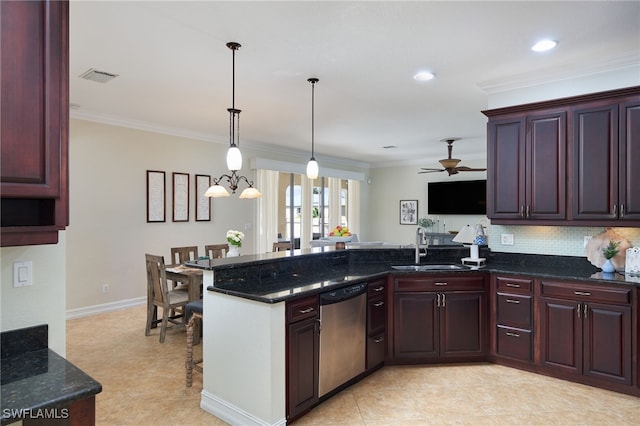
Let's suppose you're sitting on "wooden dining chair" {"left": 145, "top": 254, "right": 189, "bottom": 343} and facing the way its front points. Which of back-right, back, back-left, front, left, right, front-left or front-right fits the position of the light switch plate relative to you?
back-right

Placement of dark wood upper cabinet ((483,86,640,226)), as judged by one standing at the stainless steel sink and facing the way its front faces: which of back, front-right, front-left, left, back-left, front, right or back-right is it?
left

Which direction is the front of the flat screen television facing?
toward the camera

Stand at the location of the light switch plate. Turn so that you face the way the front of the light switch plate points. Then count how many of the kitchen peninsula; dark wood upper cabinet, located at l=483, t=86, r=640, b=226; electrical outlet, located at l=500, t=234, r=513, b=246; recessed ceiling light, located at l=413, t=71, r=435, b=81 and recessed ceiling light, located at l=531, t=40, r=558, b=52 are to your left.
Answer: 5

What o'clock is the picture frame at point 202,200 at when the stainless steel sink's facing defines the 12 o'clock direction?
The picture frame is roughly at 4 o'clock from the stainless steel sink.

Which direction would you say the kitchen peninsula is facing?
toward the camera

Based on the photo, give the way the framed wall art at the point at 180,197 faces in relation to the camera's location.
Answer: facing the viewer and to the right of the viewer

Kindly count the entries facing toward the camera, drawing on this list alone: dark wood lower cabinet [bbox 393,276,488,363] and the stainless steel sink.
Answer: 2

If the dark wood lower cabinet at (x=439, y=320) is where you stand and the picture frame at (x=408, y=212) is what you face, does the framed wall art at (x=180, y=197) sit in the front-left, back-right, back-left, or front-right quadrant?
front-left

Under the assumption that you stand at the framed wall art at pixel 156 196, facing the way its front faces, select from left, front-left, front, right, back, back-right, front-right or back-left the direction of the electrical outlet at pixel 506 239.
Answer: front

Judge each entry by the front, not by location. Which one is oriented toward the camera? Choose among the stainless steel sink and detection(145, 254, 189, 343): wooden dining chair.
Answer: the stainless steel sink

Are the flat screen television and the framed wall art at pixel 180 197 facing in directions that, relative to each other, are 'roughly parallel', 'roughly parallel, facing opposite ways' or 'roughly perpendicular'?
roughly perpendicular

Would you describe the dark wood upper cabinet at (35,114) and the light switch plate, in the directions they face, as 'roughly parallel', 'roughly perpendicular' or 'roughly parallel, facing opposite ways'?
roughly parallel

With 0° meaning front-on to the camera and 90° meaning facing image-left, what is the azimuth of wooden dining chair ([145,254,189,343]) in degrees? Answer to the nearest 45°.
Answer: approximately 225°

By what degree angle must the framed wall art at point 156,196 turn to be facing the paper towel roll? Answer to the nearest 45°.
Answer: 0° — it already faces it
